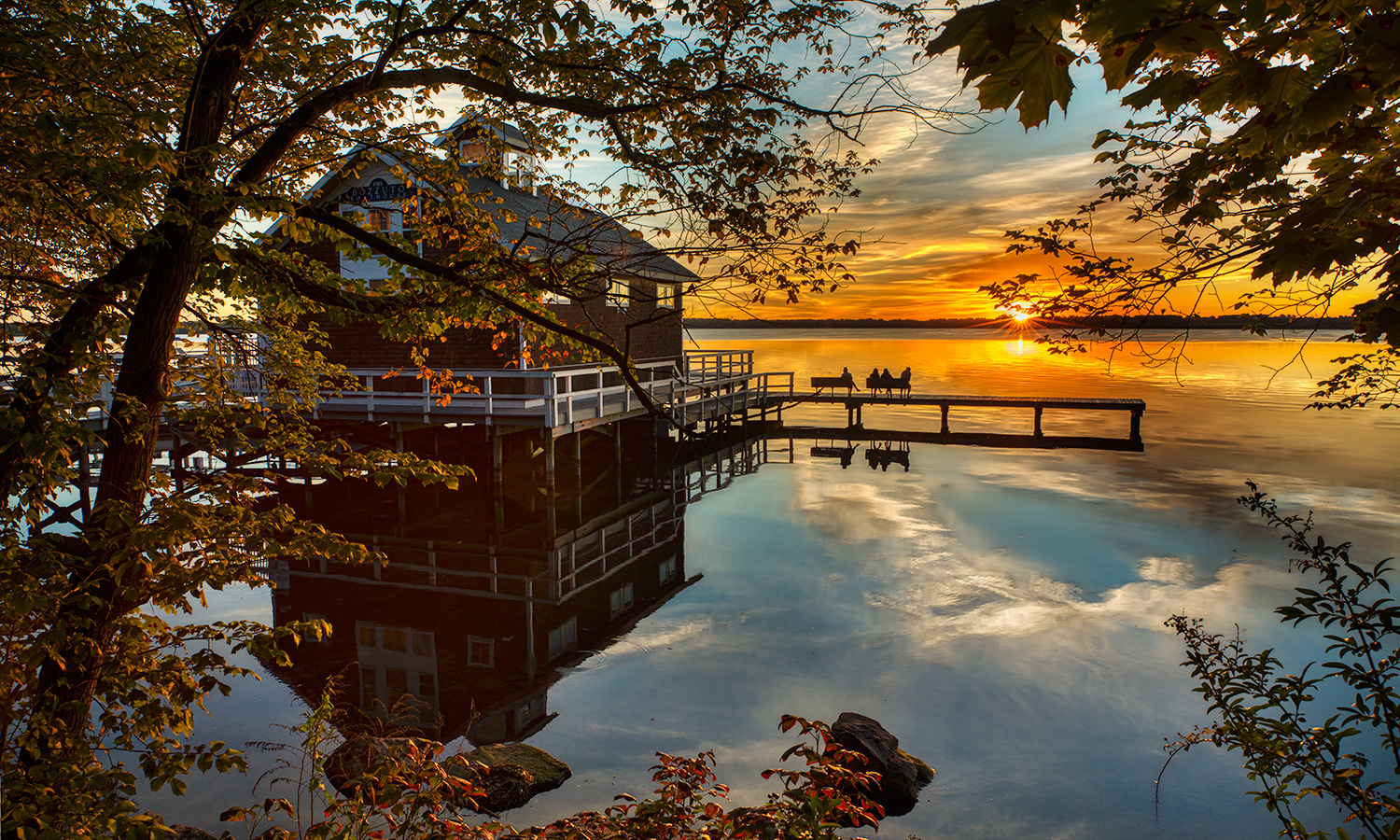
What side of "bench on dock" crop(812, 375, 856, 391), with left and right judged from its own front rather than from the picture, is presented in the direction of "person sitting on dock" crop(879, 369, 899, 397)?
right

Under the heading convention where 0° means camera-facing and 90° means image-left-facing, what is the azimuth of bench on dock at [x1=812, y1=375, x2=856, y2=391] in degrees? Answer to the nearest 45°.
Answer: approximately 180°

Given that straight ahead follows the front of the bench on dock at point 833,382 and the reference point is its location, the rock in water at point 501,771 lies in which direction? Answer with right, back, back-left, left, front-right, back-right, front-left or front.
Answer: back

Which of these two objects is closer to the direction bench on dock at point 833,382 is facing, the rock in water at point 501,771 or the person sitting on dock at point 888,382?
the person sitting on dock

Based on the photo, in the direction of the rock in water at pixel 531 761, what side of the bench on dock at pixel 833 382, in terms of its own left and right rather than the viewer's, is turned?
back

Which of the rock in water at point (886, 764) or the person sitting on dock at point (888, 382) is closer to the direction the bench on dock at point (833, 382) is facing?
the person sitting on dock

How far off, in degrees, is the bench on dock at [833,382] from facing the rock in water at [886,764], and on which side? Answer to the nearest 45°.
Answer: approximately 180°
